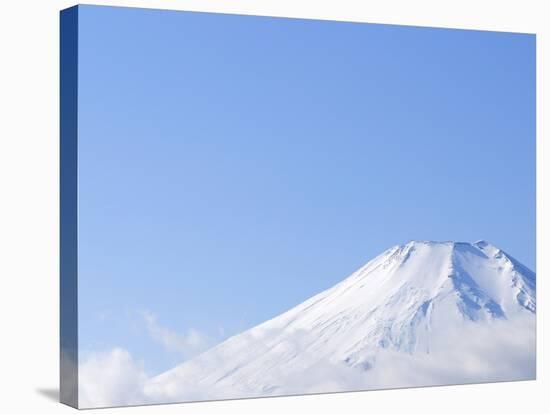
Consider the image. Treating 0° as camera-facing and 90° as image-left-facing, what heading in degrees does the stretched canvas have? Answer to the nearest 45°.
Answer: approximately 315°
